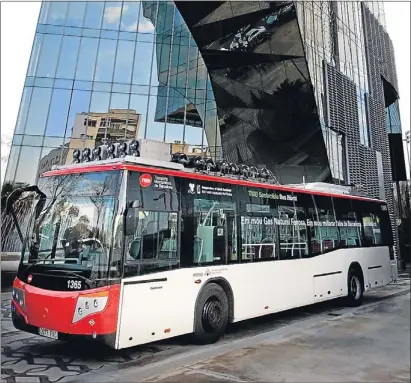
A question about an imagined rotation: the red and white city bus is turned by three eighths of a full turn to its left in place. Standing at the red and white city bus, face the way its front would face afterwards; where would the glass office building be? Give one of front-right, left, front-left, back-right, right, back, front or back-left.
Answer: left
